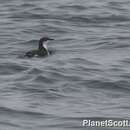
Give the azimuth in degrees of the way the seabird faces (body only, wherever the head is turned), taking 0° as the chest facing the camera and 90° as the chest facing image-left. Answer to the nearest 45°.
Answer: approximately 270°
